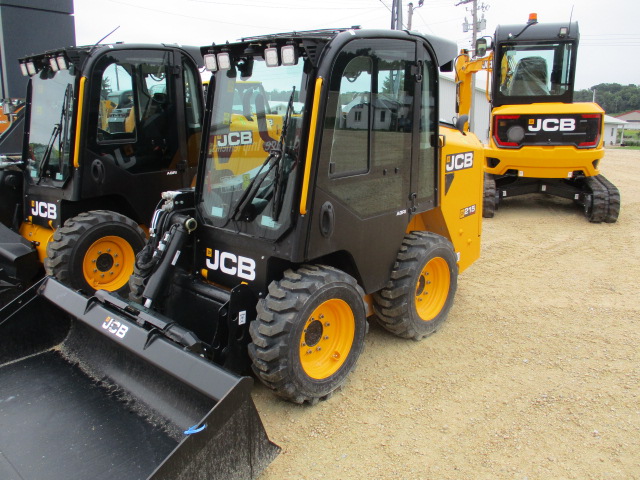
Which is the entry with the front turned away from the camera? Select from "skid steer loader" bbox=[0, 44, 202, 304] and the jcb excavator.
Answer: the jcb excavator

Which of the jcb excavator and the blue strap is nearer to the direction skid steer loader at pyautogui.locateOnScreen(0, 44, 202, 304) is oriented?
the blue strap

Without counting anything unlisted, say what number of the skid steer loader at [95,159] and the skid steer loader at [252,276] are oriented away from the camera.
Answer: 0

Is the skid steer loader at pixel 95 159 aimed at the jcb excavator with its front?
no

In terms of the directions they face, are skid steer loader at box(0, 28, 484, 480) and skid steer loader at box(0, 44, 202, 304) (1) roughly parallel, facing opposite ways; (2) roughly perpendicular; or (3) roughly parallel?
roughly parallel

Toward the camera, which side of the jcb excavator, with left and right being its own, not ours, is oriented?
back

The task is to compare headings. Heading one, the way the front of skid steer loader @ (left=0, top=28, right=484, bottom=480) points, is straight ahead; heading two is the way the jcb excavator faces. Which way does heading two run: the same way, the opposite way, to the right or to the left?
the opposite way

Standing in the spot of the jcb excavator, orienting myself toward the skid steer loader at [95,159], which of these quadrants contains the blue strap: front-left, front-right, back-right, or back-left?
front-left

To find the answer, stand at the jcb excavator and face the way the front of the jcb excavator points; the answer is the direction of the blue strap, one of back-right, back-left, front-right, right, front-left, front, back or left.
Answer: back

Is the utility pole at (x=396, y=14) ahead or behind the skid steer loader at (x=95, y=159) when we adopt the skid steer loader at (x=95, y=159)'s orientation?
behind

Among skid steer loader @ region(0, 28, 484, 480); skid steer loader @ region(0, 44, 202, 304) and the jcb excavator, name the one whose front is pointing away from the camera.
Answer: the jcb excavator

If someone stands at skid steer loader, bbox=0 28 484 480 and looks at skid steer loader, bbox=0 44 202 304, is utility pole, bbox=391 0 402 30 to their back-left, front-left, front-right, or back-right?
front-right

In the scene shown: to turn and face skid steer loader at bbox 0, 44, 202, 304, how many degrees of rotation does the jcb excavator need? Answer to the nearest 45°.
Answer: approximately 135° to its left

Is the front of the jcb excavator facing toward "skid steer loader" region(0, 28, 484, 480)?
no

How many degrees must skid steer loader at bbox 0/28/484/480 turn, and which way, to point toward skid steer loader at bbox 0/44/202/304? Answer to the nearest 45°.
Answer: approximately 90° to its right

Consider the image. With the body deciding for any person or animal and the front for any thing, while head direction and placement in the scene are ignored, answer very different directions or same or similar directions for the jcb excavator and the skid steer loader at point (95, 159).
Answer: very different directions

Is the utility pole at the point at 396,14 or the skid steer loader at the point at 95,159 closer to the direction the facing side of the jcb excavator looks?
the utility pole

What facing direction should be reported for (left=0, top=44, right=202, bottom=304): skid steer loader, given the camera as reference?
facing the viewer and to the left of the viewer
